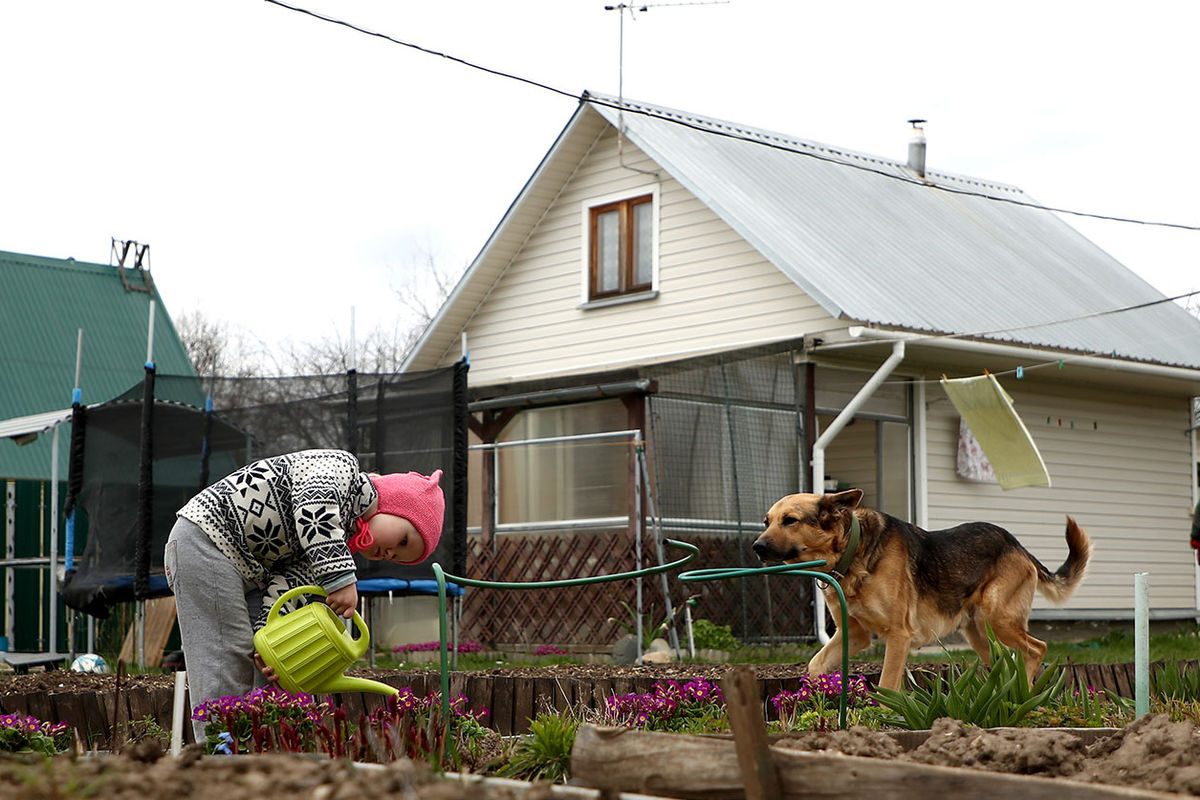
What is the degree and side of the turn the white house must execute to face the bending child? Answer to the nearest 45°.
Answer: approximately 45° to its left

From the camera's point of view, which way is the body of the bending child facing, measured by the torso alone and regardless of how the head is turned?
to the viewer's right

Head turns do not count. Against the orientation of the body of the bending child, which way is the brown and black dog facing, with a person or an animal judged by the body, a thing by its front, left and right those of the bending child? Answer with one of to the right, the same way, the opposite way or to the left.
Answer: the opposite way

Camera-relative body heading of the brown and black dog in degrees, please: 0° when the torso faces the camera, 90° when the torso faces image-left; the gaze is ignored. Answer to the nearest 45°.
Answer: approximately 90°

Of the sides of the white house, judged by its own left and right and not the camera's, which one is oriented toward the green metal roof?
right

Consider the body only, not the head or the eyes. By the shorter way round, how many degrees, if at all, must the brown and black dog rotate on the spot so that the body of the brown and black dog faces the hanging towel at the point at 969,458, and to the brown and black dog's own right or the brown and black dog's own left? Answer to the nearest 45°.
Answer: approximately 90° to the brown and black dog's own right

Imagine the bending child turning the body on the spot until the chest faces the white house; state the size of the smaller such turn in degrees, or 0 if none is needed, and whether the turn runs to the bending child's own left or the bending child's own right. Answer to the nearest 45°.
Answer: approximately 45° to the bending child's own left

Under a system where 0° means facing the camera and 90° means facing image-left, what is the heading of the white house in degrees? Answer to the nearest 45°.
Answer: approximately 45°

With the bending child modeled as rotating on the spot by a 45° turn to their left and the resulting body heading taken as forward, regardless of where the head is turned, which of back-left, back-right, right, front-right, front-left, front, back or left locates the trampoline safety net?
front-left

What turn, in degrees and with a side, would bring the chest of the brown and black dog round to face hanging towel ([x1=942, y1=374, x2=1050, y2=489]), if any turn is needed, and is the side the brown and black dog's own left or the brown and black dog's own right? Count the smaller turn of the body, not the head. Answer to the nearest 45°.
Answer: approximately 90° to the brown and black dog's own right

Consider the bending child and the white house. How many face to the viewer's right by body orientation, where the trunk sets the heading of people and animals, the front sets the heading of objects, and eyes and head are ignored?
1

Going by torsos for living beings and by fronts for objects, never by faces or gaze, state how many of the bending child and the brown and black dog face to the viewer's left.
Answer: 1
